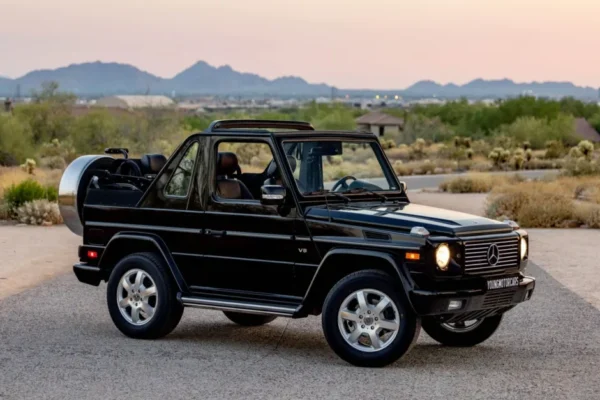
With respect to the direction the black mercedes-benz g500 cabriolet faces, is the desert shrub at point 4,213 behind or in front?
behind

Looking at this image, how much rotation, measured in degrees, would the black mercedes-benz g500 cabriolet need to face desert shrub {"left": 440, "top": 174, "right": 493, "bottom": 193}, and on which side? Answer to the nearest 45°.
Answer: approximately 135° to its left

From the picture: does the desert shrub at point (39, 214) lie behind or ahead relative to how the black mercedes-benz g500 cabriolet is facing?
behind

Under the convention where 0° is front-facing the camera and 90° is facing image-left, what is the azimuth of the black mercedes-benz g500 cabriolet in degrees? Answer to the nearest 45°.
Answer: approximately 315°

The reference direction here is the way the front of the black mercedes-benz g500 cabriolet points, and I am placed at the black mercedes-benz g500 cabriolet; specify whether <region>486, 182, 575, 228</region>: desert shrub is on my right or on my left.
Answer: on my left
